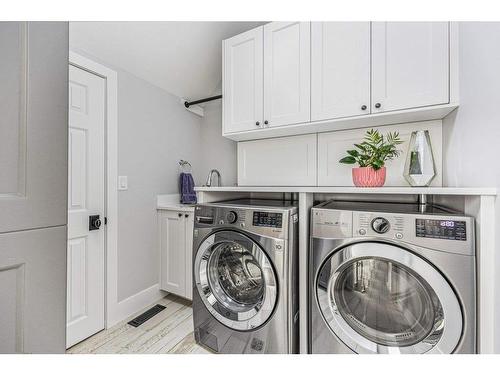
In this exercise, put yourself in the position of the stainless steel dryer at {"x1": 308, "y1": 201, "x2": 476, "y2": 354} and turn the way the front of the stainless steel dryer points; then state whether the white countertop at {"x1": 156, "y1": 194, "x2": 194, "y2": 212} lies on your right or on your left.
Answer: on your right

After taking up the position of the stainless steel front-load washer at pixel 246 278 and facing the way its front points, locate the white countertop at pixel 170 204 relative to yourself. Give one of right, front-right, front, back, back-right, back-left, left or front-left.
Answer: right

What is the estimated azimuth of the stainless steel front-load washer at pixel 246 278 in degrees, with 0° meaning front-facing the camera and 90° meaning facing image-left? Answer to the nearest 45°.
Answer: approximately 45°

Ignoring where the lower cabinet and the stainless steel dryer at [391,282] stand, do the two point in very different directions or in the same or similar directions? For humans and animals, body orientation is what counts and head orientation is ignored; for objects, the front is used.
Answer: same or similar directions

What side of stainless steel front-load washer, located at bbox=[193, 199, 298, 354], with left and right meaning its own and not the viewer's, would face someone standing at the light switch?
right

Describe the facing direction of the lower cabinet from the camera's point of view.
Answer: facing the viewer and to the left of the viewer

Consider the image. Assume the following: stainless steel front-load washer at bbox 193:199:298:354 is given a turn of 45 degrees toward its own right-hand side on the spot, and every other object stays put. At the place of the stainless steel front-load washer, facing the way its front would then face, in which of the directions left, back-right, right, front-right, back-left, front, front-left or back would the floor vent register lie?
front-right

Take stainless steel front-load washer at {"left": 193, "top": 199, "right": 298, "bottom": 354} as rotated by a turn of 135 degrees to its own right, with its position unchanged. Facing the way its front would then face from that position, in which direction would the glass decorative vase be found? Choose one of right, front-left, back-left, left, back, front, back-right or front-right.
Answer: right

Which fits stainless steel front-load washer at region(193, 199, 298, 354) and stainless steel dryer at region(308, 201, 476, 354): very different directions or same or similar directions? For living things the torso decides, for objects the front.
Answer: same or similar directions

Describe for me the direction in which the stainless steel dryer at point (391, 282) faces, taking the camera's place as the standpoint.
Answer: facing the viewer

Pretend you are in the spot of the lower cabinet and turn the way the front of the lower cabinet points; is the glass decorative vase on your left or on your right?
on your left

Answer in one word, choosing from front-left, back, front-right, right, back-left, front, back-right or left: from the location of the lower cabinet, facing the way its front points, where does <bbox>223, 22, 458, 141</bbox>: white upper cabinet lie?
left

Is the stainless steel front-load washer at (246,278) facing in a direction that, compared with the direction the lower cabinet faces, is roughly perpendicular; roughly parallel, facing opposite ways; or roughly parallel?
roughly parallel

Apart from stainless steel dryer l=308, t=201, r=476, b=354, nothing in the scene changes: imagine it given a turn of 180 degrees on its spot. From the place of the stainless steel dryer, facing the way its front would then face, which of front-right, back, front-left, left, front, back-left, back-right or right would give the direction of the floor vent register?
left

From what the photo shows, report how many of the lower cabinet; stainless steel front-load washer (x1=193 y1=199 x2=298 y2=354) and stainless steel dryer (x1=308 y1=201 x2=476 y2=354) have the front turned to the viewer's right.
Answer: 0

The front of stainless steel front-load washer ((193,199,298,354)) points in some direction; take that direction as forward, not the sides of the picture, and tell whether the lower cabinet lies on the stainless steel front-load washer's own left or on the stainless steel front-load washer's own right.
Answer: on the stainless steel front-load washer's own right
